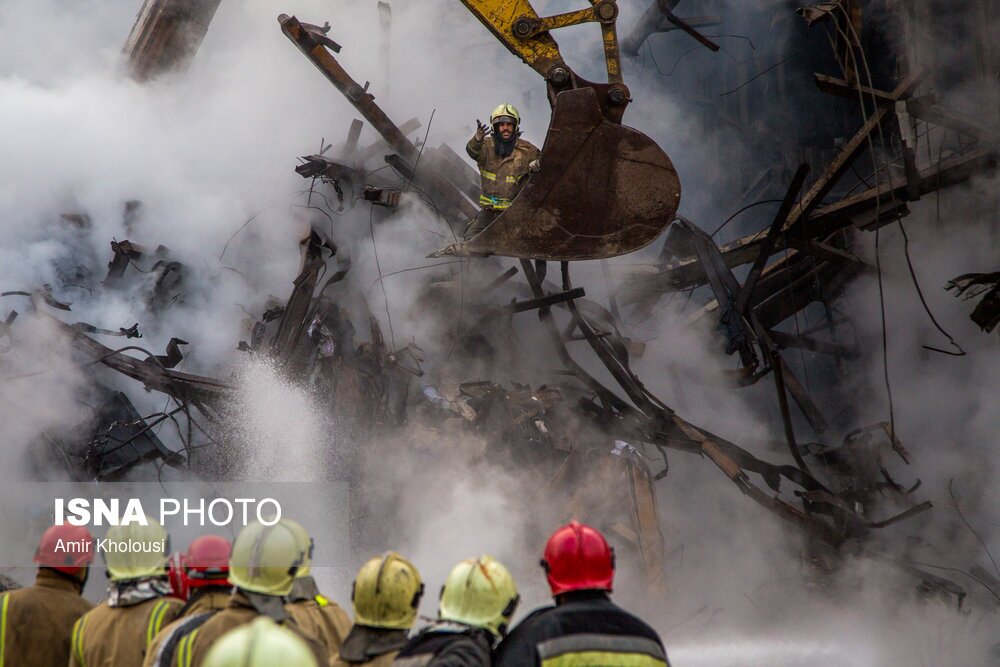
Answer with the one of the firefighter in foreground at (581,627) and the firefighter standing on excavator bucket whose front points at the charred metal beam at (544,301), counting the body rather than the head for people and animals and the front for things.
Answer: the firefighter in foreground

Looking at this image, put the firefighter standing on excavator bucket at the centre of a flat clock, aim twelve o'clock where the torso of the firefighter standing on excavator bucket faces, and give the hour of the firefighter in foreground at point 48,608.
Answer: The firefighter in foreground is roughly at 1 o'clock from the firefighter standing on excavator bucket.

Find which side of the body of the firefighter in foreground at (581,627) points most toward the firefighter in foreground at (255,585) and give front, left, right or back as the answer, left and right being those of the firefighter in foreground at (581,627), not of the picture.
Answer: left

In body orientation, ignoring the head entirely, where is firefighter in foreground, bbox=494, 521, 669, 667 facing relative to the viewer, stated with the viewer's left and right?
facing away from the viewer

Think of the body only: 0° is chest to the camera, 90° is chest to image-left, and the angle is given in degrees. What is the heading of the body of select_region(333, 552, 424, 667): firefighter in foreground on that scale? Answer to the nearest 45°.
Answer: approximately 180°

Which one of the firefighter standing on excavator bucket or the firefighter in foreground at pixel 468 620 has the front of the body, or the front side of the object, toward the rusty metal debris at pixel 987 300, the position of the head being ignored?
the firefighter in foreground

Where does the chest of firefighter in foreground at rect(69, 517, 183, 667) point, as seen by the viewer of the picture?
away from the camera

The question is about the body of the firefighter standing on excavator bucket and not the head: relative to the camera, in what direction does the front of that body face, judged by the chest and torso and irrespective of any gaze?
toward the camera

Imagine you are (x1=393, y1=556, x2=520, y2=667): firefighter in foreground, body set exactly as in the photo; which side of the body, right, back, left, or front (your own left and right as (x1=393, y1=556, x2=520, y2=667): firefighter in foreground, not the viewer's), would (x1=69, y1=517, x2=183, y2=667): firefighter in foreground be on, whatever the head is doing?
left

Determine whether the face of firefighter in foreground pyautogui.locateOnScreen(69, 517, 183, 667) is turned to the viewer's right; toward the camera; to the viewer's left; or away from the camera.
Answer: away from the camera

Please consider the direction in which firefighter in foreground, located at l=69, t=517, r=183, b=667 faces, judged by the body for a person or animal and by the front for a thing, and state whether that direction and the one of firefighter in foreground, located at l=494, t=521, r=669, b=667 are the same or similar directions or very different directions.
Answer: same or similar directions

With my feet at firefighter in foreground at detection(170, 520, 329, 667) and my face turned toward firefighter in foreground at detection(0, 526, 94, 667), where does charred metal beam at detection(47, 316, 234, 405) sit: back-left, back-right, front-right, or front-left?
front-right

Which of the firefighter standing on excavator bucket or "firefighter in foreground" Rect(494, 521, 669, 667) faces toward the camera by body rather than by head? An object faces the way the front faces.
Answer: the firefighter standing on excavator bucket

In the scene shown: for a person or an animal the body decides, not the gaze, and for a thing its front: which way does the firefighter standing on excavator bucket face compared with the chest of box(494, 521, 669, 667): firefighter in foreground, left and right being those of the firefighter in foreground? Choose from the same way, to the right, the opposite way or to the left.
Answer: the opposite way

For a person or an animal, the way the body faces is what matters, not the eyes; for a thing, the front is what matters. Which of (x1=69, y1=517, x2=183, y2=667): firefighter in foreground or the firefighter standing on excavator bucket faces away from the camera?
the firefighter in foreground

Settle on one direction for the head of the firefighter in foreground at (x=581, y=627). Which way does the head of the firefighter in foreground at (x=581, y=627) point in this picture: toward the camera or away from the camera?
away from the camera
